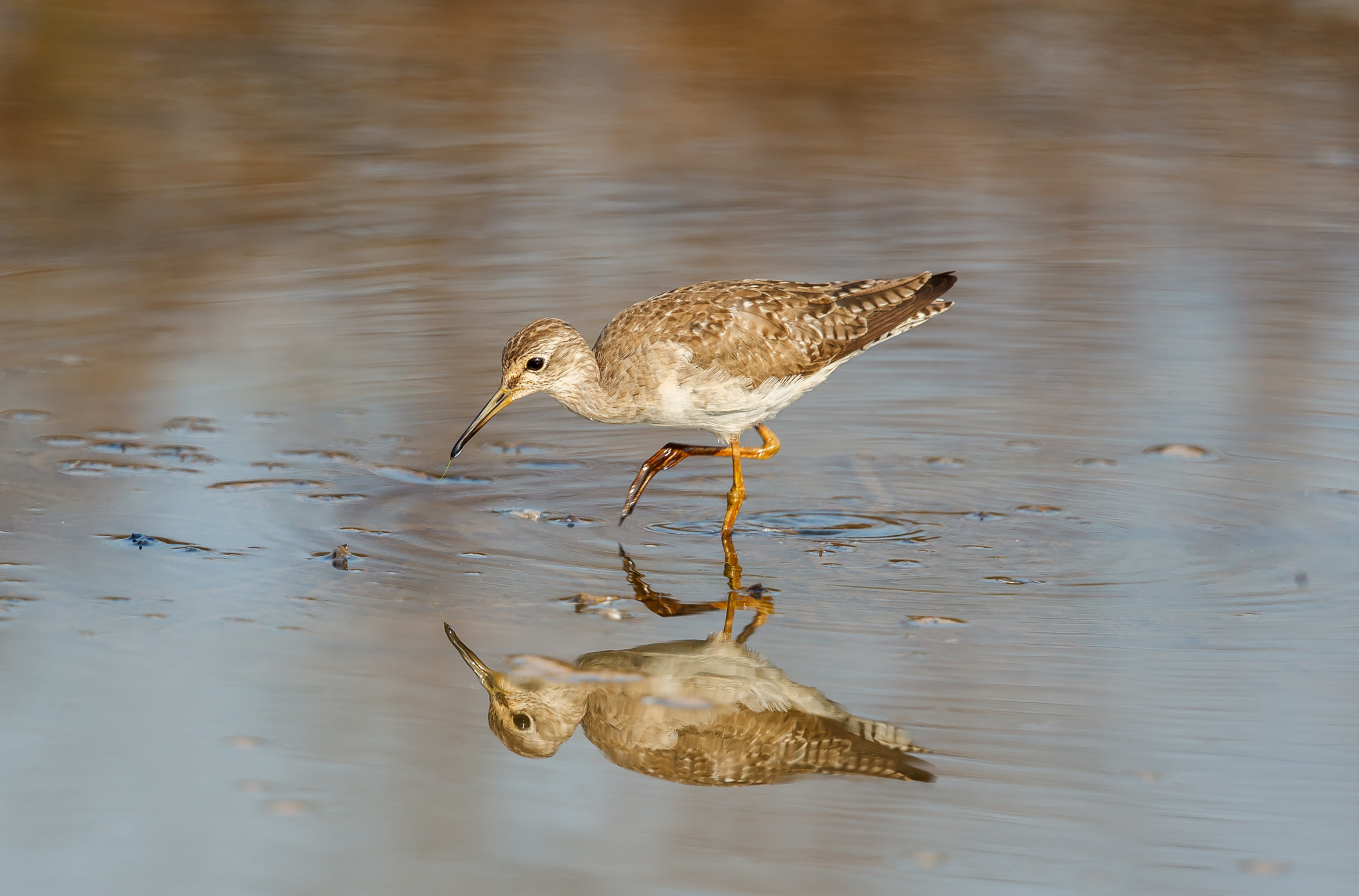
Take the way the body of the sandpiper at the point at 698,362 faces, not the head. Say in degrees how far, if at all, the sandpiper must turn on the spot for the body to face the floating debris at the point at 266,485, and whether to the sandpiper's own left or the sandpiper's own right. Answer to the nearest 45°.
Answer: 0° — it already faces it

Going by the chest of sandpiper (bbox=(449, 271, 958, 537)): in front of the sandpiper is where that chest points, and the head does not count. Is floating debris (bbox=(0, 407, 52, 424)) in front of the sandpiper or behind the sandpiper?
in front

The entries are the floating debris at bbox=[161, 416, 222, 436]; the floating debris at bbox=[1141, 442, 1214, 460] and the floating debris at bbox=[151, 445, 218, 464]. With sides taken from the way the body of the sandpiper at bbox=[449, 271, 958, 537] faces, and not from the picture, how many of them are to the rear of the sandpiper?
1

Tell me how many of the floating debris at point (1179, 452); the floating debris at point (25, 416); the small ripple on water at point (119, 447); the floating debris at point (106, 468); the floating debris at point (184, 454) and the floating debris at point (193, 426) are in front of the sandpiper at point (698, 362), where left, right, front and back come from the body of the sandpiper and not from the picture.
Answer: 5

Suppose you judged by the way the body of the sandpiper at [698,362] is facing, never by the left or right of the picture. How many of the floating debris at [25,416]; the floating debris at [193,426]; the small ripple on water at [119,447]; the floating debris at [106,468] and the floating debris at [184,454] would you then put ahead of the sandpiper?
5

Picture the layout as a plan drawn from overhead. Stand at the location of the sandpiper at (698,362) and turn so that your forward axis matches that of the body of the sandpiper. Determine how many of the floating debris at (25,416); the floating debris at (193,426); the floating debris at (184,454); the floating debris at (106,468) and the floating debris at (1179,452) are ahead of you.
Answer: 4

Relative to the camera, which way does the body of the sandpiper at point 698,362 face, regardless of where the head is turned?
to the viewer's left

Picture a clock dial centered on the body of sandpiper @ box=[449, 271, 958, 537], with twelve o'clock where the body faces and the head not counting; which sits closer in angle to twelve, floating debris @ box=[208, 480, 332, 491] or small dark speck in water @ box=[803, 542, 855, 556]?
the floating debris

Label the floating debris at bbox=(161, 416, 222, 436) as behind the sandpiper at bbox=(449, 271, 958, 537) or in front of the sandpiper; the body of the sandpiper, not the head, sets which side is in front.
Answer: in front

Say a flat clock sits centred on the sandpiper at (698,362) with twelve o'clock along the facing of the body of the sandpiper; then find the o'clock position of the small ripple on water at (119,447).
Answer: The small ripple on water is roughly at 12 o'clock from the sandpiper.

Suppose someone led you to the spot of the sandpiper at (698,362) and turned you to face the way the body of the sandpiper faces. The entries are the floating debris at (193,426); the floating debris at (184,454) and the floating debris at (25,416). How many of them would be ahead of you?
3

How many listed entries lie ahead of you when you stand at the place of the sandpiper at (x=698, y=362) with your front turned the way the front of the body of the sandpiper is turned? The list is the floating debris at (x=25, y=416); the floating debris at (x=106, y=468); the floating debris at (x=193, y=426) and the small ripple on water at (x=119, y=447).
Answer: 4

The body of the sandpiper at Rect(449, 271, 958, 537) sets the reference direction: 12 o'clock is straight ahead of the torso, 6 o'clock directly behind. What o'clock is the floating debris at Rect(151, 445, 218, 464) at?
The floating debris is roughly at 12 o'clock from the sandpiper.

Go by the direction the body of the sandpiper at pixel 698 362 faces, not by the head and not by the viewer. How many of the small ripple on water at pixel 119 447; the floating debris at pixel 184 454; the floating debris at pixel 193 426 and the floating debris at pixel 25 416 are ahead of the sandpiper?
4

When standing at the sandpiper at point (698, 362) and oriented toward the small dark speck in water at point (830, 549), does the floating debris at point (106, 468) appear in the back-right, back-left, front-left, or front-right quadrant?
back-right

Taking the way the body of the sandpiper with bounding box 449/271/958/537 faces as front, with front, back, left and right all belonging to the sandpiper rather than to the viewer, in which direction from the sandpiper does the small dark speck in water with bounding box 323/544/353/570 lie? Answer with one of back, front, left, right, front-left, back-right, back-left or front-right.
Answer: front-left
